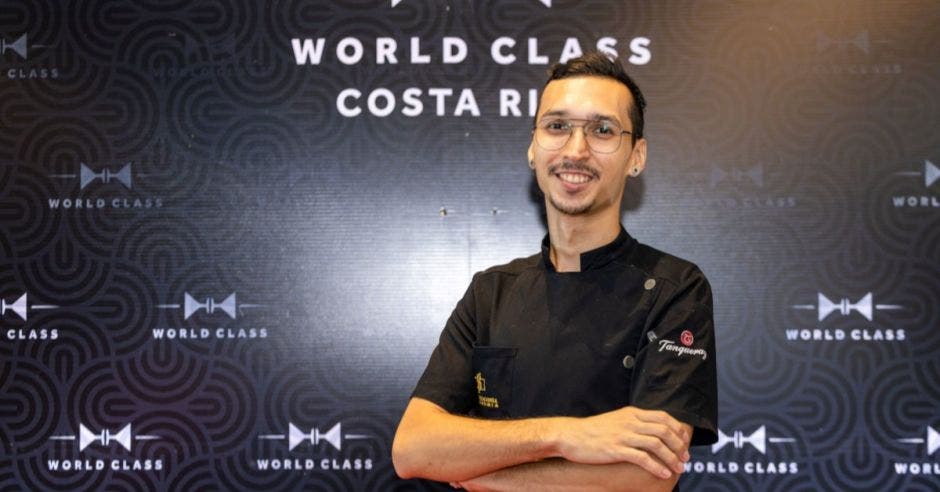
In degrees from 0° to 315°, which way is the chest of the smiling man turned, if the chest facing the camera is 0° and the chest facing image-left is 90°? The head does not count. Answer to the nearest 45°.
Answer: approximately 45°
